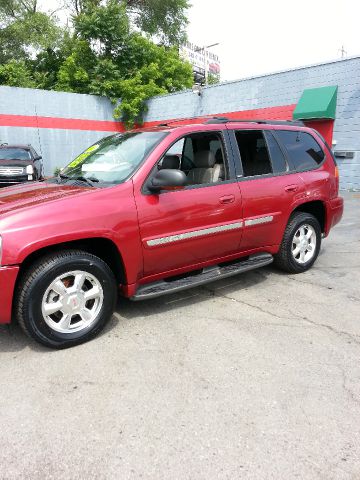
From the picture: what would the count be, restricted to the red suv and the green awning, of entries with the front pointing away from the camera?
0

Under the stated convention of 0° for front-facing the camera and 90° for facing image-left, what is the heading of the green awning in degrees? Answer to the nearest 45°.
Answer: approximately 45°

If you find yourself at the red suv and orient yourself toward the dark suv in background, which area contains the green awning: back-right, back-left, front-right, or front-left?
front-right

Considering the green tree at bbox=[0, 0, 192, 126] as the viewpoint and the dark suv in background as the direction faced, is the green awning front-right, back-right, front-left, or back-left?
front-left

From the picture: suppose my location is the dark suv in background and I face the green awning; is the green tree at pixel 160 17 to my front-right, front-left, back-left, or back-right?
front-left

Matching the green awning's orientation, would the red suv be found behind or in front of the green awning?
in front

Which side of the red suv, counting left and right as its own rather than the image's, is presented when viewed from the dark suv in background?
right
